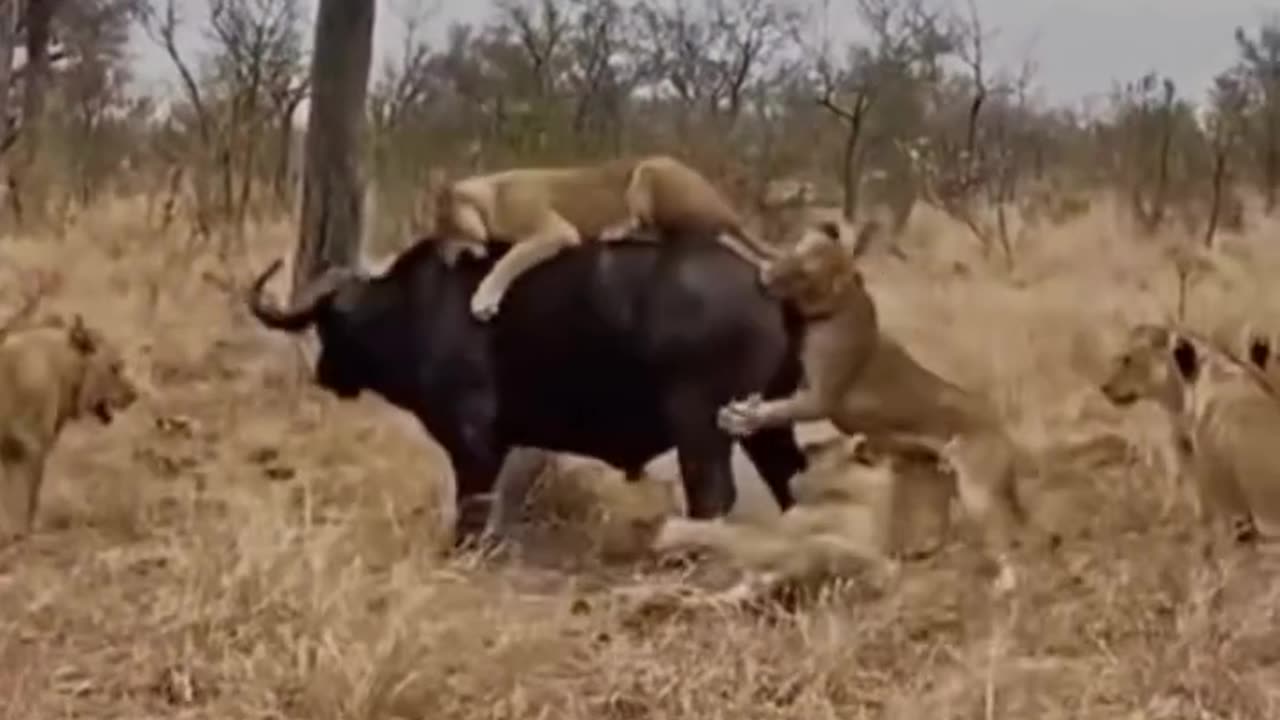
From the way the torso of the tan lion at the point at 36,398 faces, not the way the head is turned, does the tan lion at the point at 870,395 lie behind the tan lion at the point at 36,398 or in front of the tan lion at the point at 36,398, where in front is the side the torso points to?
in front

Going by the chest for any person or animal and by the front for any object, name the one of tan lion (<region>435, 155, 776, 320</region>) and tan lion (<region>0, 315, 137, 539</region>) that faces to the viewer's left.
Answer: tan lion (<region>435, 155, 776, 320</region>)

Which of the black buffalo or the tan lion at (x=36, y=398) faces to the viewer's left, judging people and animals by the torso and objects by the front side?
the black buffalo

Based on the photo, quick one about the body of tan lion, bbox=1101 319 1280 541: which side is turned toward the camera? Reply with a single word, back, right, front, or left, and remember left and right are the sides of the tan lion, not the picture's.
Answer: left

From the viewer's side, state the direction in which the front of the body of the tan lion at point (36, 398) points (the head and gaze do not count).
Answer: to the viewer's right

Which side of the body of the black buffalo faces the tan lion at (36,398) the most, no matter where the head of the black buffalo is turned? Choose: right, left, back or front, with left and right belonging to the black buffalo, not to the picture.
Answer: front

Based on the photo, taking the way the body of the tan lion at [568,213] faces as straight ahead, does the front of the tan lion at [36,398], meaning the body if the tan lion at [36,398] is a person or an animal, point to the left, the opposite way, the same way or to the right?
the opposite way

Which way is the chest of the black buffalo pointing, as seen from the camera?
to the viewer's left

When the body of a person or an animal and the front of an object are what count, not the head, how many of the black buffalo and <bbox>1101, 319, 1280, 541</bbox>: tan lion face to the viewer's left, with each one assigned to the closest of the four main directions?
2

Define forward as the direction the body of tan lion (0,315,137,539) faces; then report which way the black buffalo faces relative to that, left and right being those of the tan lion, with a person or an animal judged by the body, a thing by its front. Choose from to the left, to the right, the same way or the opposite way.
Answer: the opposite way

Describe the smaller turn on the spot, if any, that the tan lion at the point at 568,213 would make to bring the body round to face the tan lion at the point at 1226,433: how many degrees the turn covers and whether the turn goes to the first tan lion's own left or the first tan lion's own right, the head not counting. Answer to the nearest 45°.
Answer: approximately 180°

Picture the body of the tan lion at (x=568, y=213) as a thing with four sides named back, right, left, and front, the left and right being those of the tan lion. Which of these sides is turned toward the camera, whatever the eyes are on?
left

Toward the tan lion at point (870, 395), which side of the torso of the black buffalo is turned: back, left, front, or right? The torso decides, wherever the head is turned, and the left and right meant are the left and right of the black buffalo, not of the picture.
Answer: back

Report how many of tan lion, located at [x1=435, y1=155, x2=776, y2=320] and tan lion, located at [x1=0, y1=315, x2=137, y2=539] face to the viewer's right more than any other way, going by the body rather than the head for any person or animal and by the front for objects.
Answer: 1
